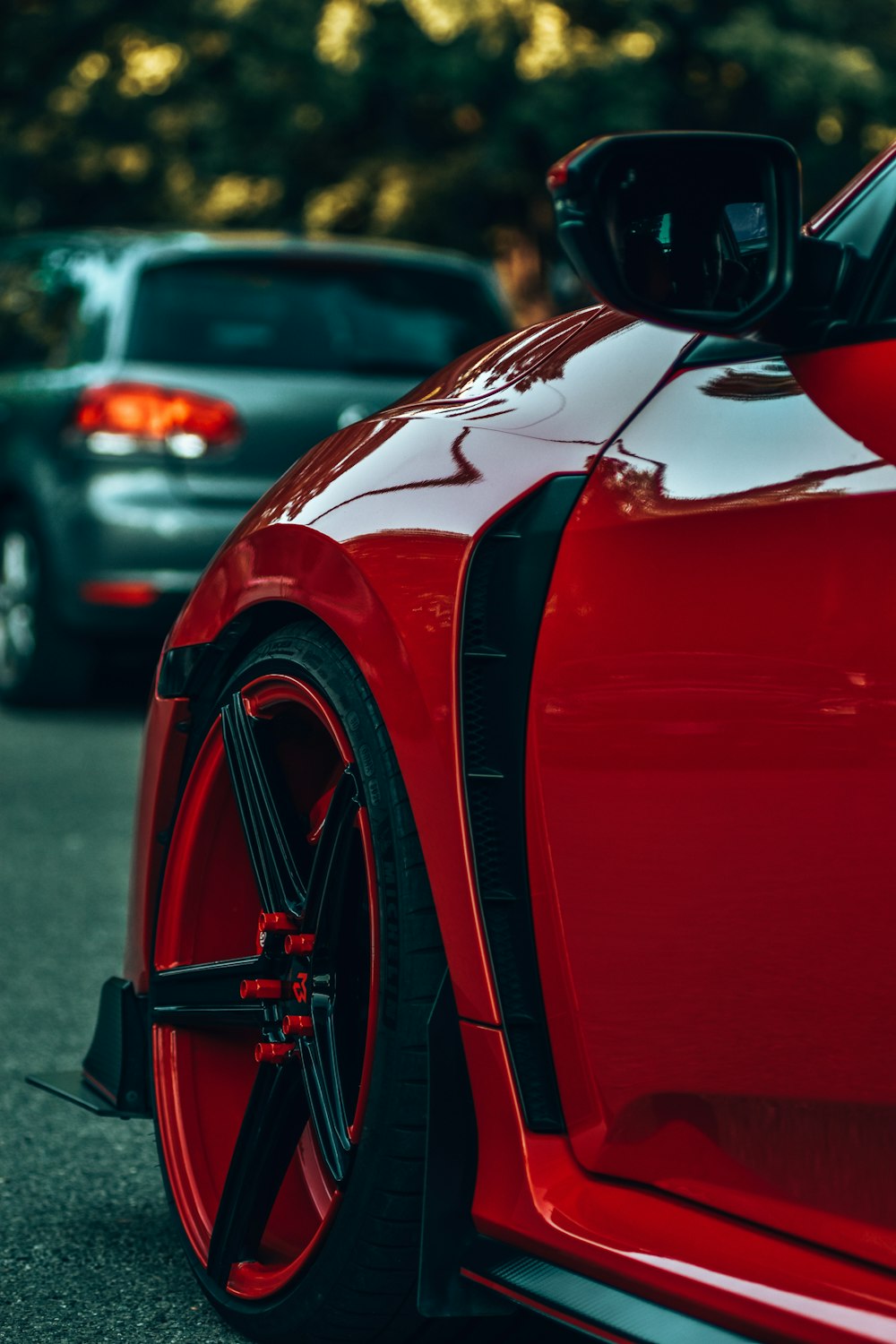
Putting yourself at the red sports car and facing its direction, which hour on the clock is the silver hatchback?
The silver hatchback is roughly at 1 o'clock from the red sports car.

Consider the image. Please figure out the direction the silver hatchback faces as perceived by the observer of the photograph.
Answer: facing away from the viewer and to the left of the viewer

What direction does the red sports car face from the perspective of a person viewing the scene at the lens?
facing away from the viewer and to the left of the viewer

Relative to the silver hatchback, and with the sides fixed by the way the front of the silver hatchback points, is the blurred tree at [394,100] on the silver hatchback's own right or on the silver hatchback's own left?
on the silver hatchback's own right

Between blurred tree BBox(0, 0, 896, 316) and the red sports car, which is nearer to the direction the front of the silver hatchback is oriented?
the blurred tree

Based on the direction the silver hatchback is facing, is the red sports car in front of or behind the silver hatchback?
behind

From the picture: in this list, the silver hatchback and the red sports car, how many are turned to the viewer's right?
0

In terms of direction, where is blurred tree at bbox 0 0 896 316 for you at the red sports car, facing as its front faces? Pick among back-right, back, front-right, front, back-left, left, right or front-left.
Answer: front-right
